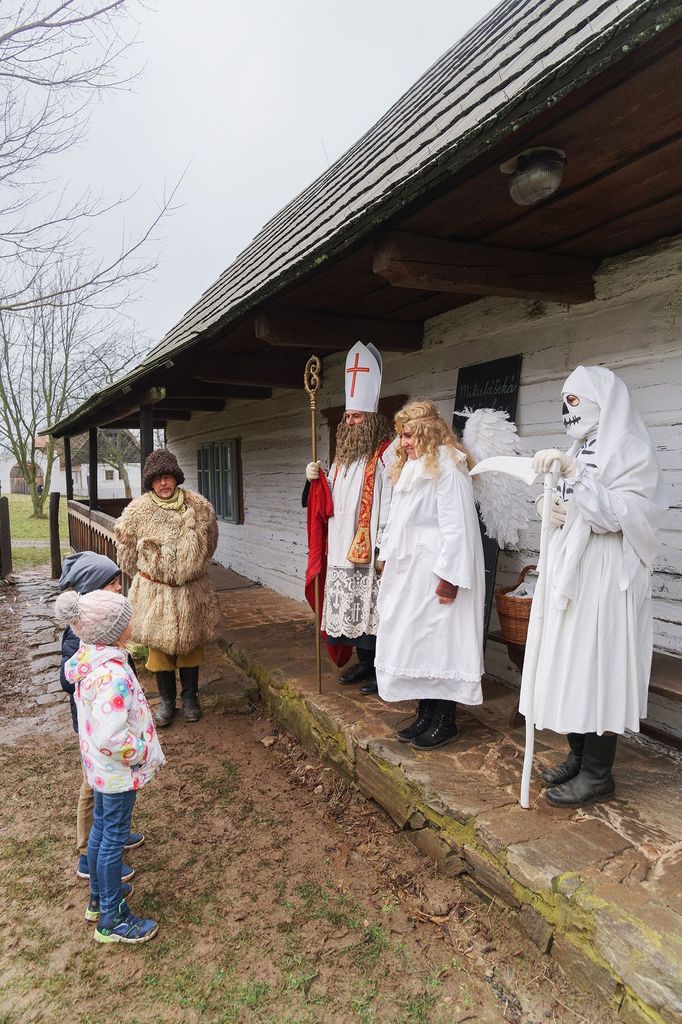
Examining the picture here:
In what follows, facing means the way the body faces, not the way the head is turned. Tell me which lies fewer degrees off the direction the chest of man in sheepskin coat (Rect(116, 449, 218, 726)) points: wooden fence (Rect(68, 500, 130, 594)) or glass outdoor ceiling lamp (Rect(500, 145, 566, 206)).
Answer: the glass outdoor ceiling lamp

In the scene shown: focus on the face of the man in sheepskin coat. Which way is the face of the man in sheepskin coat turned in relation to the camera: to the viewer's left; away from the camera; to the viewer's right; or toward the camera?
toward the camera

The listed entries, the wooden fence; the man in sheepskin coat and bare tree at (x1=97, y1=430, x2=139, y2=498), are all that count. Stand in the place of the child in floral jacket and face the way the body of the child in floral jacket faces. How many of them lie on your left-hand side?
3

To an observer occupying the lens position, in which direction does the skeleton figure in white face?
facing to the left of the viewer

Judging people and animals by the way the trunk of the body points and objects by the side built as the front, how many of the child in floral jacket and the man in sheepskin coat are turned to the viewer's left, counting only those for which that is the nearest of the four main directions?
0

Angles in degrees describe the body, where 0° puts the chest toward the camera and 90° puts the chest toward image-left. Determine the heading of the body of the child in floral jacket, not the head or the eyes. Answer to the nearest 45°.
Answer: approximately 270°

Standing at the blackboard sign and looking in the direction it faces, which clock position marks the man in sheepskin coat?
The man in sheepskin coat is roughly at 1 o'clock from the blackboard sign.

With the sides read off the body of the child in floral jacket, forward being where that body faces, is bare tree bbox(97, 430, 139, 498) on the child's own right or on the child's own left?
on the child's own left

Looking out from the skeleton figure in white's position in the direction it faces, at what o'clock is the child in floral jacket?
The child in floral jacket is roughly at 11 o'clock from the skeleton figure in white.

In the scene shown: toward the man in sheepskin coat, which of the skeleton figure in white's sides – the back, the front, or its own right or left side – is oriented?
front

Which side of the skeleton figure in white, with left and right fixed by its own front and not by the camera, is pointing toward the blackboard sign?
right

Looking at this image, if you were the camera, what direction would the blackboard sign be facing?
facing the viewer and to the left of the viewer

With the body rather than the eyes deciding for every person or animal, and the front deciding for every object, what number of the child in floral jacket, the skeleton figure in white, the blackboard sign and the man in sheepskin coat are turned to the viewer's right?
1

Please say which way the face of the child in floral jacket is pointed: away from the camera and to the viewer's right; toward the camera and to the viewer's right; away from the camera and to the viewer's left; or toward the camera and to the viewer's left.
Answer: away from the camera and to the viewer's right

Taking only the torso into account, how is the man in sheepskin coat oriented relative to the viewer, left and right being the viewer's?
facing the viewer

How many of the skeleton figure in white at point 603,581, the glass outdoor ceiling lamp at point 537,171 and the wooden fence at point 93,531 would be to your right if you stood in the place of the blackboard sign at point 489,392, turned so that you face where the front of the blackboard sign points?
1
